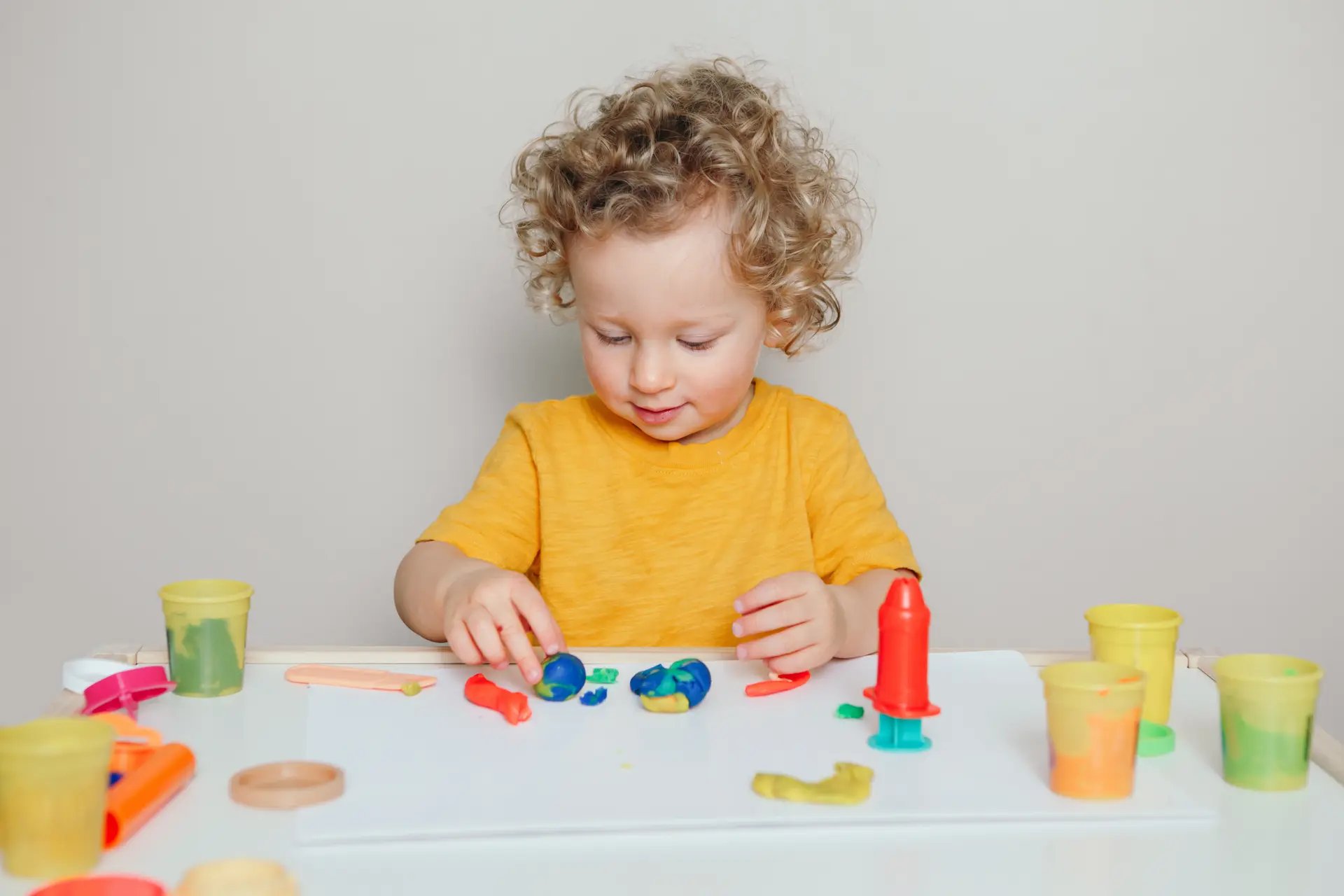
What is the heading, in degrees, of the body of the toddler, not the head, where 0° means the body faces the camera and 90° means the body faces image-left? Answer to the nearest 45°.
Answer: approximately 0°

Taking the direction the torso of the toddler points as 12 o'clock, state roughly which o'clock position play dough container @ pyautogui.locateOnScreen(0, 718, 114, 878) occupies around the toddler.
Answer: The play dough container is roughly at 1 o'clock from the toddler.

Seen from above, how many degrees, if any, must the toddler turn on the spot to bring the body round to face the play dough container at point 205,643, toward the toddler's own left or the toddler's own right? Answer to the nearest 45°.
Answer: approximately 45° to the toddler's own right

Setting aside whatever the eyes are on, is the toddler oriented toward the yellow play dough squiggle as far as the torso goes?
yes

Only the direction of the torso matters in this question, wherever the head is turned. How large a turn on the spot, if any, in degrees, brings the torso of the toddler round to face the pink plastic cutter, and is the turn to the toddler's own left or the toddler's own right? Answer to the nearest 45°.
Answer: approximately 45° to the toddler's own right
